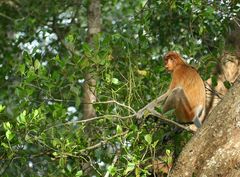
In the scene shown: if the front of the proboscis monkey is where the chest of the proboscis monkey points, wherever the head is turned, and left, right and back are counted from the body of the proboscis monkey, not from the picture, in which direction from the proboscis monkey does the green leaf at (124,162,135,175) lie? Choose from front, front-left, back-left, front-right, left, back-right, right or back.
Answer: left

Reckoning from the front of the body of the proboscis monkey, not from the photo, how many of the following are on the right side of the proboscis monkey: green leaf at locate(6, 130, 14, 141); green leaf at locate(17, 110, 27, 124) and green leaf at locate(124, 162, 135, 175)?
0

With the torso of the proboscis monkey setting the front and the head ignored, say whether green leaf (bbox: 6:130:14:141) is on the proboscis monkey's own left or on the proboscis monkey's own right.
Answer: on the proboscis monkey's own left

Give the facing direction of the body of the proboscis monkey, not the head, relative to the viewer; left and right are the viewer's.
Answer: facing to the left of the viewer

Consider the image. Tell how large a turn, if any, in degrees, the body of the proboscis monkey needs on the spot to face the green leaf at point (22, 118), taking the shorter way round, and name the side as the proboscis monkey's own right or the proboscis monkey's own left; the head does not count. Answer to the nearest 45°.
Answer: approximately 45° to the proboscis monkey's own left
